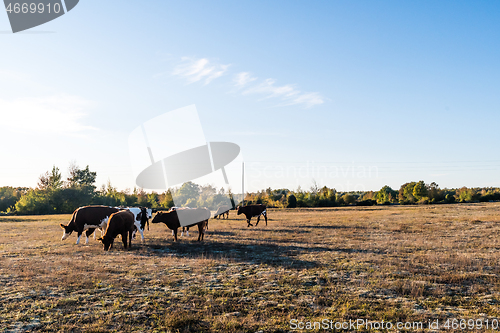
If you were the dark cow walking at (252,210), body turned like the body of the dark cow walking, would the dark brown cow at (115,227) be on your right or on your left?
on your left

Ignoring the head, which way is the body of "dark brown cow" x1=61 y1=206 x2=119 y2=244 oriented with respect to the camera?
to the viewer's left

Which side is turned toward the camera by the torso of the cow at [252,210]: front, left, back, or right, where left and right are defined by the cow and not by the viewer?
left

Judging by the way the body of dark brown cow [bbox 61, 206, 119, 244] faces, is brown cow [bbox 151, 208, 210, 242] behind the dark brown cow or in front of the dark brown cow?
behind

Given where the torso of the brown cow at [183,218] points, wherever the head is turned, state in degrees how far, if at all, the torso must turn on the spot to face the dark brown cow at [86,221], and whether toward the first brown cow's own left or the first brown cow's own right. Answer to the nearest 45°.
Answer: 0° — it already faces it

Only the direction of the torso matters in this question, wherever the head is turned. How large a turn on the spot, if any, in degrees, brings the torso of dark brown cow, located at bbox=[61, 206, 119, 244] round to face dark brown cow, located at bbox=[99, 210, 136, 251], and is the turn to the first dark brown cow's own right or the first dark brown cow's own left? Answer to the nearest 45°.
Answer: approximately 90° to the first dark brown cow's own left

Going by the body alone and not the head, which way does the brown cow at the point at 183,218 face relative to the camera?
to the viewer's left

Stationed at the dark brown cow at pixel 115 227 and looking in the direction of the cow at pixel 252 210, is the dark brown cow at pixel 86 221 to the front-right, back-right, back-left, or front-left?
front-left

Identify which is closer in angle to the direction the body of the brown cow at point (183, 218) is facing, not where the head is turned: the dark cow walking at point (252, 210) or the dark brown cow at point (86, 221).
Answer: the dark brown cow

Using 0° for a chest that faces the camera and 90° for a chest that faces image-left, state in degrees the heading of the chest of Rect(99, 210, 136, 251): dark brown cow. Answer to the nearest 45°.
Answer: approximately 45°

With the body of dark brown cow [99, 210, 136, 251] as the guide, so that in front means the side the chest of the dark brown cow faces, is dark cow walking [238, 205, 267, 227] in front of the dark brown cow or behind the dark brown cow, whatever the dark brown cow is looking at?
behind
